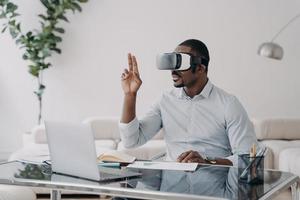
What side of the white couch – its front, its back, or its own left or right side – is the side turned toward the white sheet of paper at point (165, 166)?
front

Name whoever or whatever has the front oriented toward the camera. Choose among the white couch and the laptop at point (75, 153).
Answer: the white couch

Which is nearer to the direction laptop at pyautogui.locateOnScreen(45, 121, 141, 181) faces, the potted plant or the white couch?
the white couch

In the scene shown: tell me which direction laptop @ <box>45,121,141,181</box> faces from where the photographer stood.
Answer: facing away from the viewer and to the right of the viewer

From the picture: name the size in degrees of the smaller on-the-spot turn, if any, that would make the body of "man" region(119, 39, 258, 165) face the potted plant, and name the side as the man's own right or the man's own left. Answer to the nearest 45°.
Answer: approximately 90° to the man's own right

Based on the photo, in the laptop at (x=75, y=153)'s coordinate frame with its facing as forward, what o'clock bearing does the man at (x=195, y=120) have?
The man is roughly at 12 o'clock from the laptop.

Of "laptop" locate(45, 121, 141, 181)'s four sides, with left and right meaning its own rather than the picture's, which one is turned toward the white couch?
front

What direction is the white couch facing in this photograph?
toward the camera

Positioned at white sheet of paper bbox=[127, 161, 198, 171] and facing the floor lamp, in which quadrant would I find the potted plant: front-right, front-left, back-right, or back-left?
front-left

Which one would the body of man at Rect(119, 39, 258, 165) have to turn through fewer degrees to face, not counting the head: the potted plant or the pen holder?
the pen holder

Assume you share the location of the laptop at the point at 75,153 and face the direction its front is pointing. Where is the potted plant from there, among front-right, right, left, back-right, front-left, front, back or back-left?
front-left

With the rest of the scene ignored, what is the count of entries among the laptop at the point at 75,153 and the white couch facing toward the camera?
1

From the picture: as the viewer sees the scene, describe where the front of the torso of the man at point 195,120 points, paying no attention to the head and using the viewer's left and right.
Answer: facing the viewer and to the left of the viewer

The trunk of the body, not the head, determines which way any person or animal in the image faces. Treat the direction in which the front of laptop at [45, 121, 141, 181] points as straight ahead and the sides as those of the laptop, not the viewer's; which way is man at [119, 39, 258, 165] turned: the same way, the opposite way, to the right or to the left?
the opposite way
